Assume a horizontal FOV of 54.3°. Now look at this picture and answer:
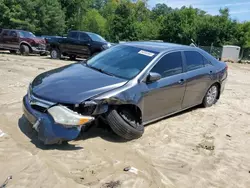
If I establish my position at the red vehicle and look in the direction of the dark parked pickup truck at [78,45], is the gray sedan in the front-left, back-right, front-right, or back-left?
front-right

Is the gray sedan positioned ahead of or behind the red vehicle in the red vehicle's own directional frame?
ahead

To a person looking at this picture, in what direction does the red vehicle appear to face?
facing the viewer and to the right of the viewer

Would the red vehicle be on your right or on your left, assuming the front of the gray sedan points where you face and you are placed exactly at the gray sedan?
on your right

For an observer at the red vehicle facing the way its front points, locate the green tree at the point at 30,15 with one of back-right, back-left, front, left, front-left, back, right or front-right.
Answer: back-left

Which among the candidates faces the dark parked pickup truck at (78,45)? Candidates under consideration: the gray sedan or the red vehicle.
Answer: the red vehicle

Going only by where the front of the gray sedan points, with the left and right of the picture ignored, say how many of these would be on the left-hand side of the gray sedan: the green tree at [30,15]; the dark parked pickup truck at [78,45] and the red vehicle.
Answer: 0

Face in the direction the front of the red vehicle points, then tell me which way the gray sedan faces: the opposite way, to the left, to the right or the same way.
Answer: to the right

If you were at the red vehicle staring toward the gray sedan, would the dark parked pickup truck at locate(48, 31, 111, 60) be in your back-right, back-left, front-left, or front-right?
front-left

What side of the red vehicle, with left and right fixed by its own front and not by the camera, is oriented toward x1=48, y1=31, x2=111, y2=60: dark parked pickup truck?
front

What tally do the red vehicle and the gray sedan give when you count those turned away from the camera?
0

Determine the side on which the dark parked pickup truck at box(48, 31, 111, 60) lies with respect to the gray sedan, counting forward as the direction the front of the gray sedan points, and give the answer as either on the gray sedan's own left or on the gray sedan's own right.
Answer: on the gray sedan's own right

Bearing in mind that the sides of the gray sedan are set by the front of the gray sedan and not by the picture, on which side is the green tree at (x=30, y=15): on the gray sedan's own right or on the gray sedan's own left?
on the gray sedan's own right
